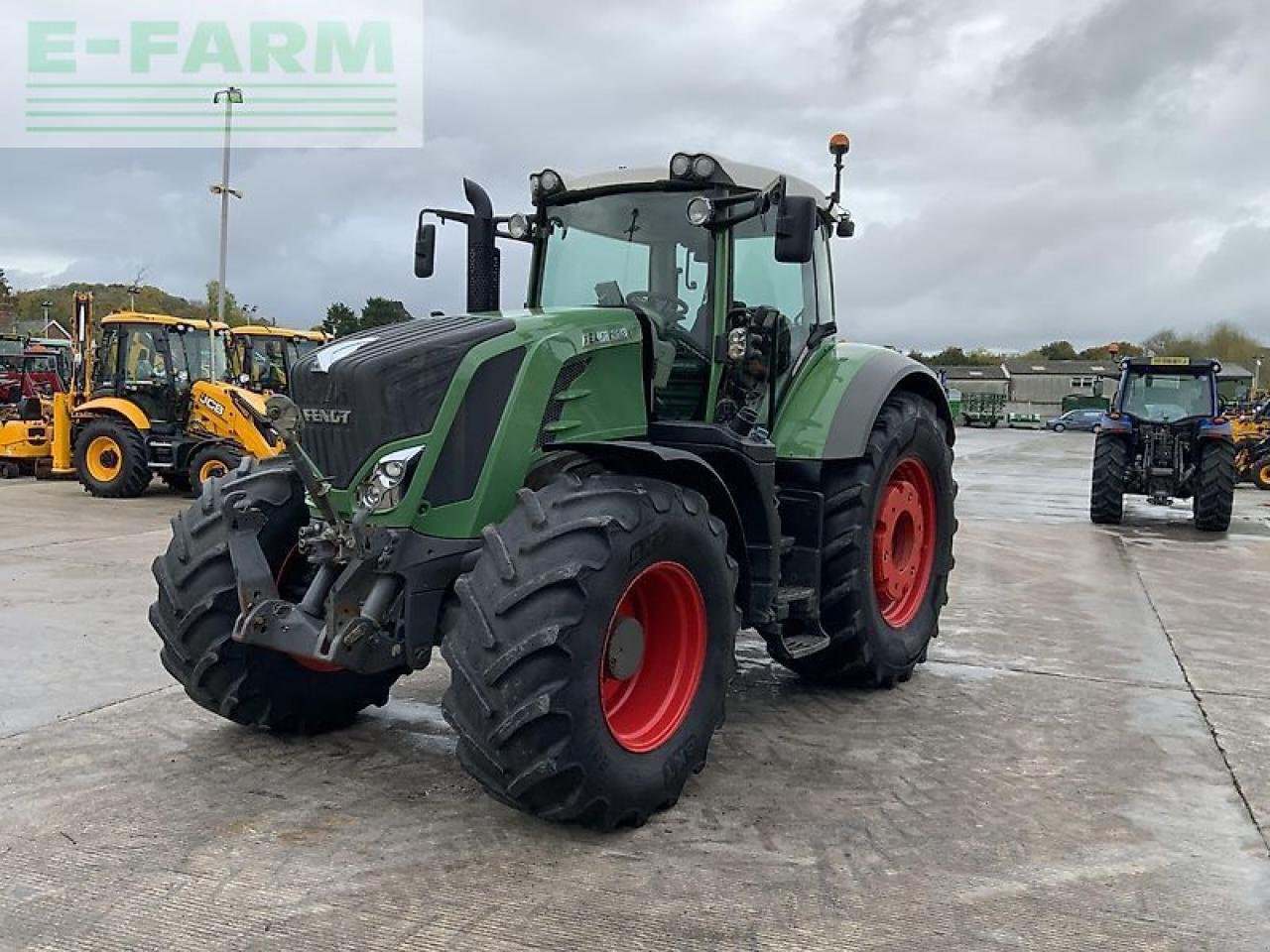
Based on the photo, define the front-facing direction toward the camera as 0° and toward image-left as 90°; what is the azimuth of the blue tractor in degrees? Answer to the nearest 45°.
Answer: approximately 180°

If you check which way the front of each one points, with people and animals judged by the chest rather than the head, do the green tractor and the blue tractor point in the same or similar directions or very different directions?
very different directions

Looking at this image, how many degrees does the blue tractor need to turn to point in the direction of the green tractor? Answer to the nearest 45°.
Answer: approximately 180°

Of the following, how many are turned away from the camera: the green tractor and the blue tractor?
1

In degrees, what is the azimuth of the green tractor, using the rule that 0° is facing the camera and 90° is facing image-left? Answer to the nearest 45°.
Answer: approximately 45°

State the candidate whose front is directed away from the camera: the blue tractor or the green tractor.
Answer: the blue tractor

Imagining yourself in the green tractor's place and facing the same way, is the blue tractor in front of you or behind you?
behind
